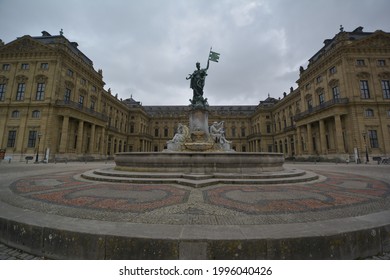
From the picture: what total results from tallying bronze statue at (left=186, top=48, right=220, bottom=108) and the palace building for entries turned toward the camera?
2

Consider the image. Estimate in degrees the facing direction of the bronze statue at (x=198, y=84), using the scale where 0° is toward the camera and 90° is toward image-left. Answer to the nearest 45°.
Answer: approximately 0°

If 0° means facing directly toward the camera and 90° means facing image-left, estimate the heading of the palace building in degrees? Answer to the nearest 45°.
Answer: approximately 0°
